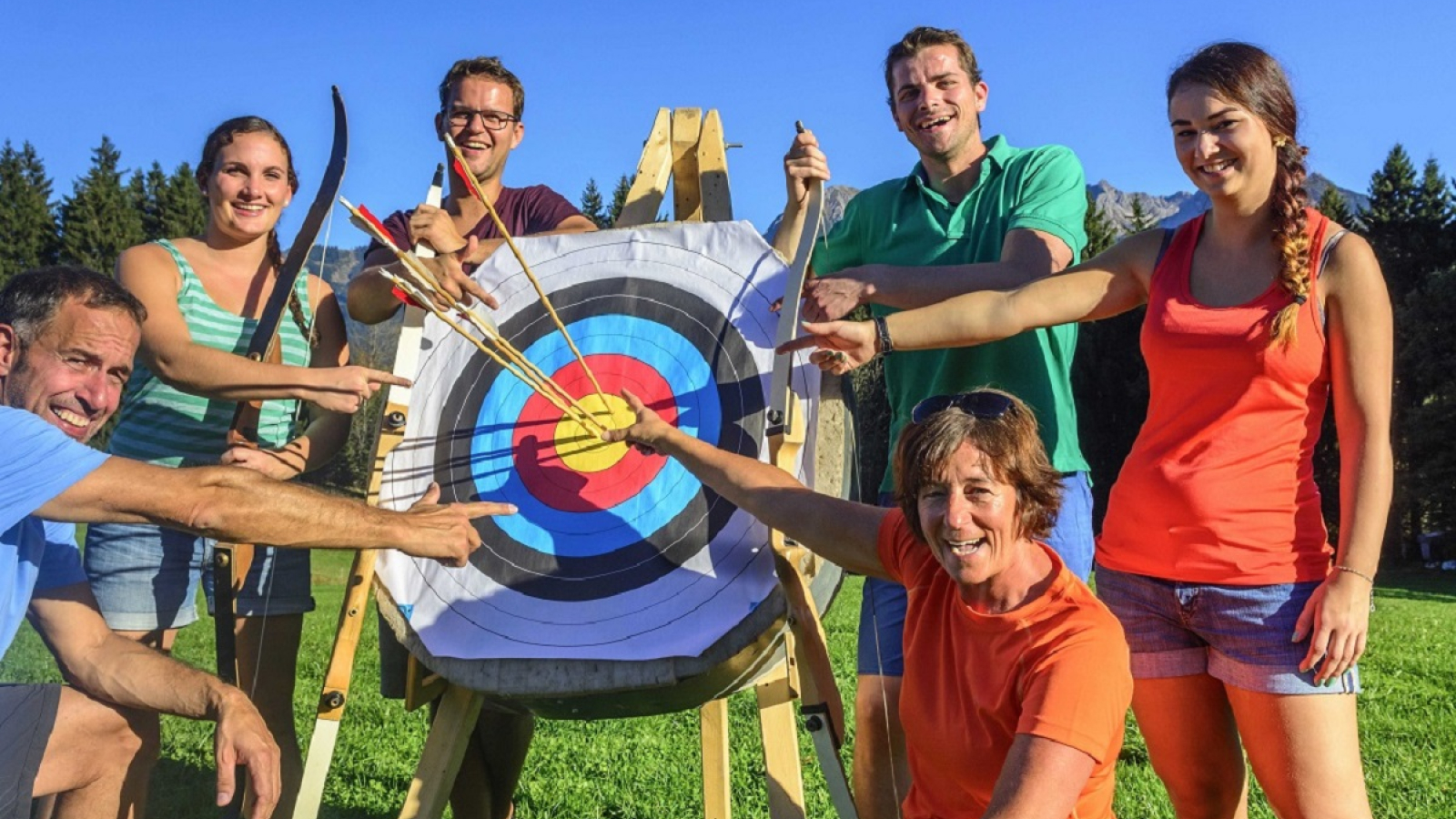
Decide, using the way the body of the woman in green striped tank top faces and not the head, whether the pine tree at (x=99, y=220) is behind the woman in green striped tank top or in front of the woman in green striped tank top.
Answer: behind

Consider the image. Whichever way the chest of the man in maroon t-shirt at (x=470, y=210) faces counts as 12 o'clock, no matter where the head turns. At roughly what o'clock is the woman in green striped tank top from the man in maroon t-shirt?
The woman in green striped tank top is roughly at 3 o'clock from the man in maroon t-shirt.

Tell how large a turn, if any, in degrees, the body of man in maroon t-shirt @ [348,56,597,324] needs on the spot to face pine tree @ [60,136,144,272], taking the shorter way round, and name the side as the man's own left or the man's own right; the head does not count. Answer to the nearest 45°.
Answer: approximately 180°

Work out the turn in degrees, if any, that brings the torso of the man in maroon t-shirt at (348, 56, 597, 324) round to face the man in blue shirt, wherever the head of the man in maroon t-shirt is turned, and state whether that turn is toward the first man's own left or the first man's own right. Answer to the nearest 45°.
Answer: approximately 45° to the first man's own right

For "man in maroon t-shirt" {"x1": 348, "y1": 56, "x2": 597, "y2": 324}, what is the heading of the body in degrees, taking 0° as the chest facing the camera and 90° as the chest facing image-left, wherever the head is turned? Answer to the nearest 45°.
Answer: approximately 0°

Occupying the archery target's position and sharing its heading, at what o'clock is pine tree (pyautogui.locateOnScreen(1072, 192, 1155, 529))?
The pine tree is roughly at 7 o'clock from the archery target.

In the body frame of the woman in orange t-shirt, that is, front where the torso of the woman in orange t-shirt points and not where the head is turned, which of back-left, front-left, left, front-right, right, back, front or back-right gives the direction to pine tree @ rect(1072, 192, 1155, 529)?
back-right

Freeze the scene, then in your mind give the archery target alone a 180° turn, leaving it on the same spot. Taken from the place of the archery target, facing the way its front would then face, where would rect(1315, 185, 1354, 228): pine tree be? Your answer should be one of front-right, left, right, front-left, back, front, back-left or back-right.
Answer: front-right
